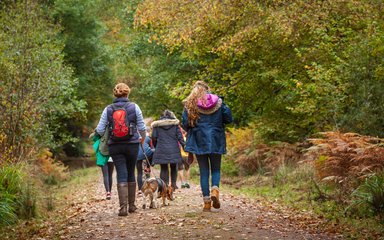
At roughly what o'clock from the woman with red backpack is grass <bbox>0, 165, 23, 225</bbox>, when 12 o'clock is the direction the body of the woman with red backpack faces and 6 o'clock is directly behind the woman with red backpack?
The grass is roughly at 8 o'clock from the woman with red backpack.

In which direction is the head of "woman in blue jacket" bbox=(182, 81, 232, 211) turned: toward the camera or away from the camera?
away from the camera

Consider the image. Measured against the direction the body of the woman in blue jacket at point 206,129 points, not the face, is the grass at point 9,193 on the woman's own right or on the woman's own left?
on the woman's own left

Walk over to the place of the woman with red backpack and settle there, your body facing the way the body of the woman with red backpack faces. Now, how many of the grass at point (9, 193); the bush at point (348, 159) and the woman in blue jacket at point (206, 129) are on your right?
2

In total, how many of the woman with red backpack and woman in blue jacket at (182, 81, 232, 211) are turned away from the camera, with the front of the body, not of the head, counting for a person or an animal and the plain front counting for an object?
2

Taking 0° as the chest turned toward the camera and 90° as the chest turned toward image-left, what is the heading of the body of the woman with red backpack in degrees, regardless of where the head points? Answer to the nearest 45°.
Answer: approximately 180°

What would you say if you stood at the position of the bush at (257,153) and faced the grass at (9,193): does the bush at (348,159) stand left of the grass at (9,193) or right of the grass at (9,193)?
left

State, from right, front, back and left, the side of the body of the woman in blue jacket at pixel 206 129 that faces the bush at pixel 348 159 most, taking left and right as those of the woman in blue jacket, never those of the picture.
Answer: right

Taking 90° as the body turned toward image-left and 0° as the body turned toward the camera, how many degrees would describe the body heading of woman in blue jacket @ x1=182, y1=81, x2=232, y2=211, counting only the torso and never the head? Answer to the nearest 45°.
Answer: approximately 180°
